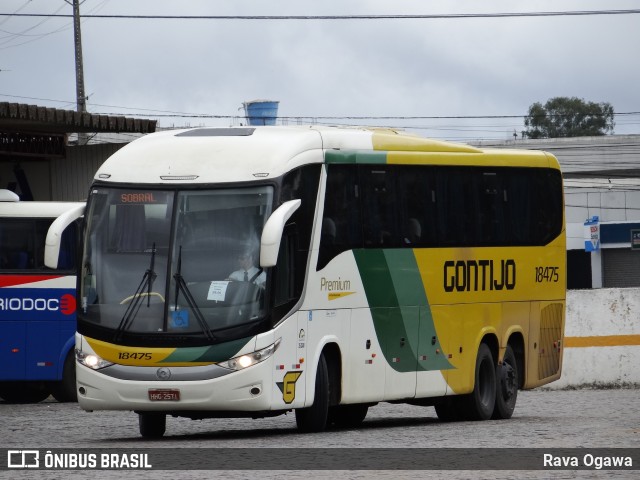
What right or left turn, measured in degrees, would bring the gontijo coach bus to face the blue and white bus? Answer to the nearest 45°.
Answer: approximately 90° to its right

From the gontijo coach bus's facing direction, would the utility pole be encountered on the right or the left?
on its right

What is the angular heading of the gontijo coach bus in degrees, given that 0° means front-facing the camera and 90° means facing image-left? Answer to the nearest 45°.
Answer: approximately 45°

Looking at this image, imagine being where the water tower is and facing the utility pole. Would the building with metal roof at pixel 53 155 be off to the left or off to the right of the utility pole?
left

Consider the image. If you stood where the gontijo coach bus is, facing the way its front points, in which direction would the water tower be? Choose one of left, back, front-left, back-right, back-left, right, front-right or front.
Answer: back-right
